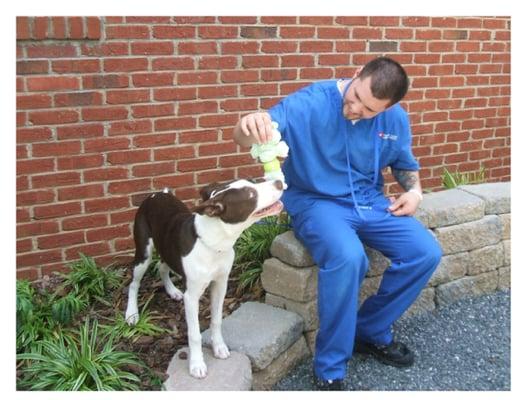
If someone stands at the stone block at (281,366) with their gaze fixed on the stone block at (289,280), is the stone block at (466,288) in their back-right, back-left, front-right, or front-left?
front-right

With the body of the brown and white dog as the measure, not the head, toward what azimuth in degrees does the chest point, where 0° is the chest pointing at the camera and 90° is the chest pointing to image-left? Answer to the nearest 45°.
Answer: approximately 315°

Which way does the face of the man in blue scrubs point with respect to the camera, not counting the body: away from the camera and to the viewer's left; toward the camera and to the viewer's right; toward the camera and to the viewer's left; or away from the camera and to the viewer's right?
toward the camera and to the viewer's left

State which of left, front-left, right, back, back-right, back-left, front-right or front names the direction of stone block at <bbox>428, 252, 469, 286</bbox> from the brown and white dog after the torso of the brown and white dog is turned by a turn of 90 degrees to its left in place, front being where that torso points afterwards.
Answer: front
